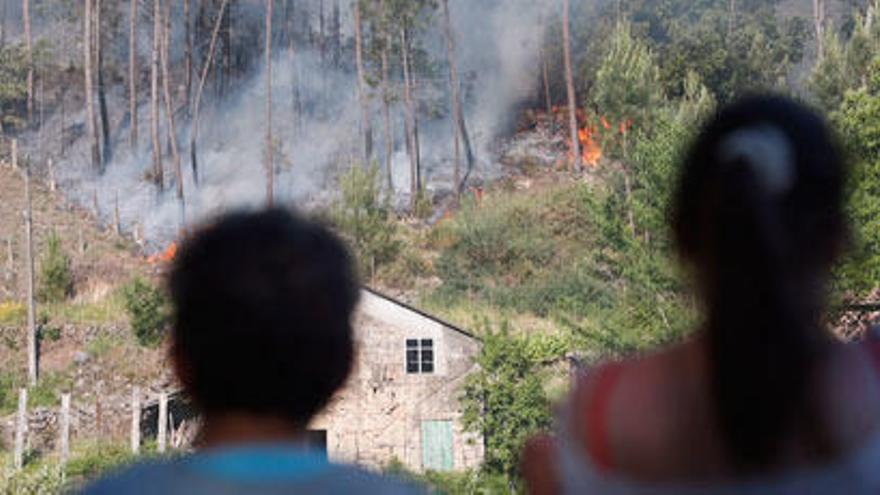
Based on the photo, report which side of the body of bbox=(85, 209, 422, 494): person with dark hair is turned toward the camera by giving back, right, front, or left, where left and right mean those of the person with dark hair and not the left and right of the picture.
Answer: back

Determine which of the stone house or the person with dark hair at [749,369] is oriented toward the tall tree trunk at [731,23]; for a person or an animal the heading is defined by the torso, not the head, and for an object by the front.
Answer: the person with dark hair

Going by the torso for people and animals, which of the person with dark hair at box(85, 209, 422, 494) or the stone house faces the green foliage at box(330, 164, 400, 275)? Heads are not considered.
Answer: the person with dark hair

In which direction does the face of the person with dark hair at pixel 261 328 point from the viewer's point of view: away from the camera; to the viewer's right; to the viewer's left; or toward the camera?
away from the camera

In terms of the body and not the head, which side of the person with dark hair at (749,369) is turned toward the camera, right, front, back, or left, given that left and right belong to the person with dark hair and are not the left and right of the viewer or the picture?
back

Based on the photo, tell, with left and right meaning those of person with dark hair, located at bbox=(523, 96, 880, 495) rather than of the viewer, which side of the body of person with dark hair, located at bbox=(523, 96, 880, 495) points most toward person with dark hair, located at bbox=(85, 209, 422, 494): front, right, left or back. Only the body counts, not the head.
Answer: left

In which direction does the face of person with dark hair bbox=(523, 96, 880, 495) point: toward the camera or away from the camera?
away from the camera

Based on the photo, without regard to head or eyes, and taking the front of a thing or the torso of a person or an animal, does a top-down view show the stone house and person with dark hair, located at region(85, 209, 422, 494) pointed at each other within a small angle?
yes

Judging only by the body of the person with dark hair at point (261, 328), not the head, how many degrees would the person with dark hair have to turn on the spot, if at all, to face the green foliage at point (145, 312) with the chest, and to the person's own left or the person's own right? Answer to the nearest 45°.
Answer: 0° — they already face it

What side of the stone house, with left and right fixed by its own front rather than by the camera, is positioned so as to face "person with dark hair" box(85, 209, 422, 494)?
front

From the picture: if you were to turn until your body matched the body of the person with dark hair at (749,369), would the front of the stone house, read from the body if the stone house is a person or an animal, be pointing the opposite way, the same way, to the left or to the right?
the opposite way

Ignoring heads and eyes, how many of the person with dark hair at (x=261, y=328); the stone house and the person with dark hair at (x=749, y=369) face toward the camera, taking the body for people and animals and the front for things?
1

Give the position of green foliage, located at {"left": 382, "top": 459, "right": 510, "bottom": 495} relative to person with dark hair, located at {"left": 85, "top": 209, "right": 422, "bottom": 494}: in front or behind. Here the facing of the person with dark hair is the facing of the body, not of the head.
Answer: in front

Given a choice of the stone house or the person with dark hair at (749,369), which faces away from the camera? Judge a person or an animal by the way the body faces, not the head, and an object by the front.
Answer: the person with dark hair

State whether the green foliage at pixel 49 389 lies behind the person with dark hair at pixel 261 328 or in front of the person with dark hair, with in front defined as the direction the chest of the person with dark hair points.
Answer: in front

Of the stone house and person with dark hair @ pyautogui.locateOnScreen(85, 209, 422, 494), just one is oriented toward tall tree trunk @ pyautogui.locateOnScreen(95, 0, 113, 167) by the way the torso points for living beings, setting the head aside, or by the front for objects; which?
the person with dark hair

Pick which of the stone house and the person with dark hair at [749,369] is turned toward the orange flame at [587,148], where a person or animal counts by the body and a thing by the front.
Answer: the person with dark hair

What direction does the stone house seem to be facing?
toward the camera

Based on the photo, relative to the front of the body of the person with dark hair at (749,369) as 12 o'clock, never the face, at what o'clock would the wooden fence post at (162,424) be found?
The wooden fence post is roughly at 11 o'clock from the person with dark hair.

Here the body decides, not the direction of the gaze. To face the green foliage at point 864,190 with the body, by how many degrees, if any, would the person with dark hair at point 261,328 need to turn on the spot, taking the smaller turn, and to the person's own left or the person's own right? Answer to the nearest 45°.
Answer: approximately 45° to the person's own right
